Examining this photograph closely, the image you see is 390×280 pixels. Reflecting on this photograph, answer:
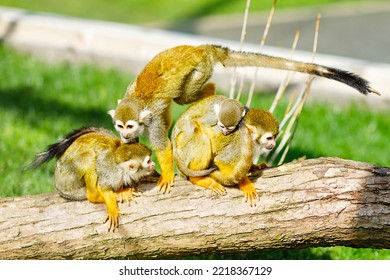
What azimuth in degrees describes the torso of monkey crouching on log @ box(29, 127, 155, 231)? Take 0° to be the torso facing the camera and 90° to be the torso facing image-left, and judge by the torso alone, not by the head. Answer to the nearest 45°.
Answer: approximately 270°

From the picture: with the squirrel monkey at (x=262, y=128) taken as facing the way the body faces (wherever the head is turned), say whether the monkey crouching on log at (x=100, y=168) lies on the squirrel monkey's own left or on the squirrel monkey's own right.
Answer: on the squirrel monkey's own right

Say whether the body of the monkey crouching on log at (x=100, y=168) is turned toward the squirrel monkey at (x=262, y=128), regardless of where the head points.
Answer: yes
